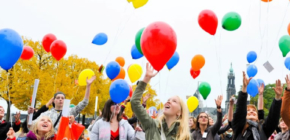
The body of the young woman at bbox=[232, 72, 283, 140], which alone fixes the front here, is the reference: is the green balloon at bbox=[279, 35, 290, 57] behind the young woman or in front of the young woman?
behind

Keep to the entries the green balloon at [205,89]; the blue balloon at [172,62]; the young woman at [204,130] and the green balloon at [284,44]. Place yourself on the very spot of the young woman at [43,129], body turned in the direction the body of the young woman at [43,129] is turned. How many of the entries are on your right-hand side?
0

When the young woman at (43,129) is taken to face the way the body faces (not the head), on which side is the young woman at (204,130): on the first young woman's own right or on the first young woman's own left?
on the first young woman's own left

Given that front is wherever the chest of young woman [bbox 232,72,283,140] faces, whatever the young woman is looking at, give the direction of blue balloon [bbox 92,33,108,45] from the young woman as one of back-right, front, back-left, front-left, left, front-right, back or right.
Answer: back-right

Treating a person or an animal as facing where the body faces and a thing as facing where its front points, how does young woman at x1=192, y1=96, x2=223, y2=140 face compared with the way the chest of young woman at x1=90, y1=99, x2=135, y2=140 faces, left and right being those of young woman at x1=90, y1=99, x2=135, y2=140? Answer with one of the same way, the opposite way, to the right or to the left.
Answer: the same way

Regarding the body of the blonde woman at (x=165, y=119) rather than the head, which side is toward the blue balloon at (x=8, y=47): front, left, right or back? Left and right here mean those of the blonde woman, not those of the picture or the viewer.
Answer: right

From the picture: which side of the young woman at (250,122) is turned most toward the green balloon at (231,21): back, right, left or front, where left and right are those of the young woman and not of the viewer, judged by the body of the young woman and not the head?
back

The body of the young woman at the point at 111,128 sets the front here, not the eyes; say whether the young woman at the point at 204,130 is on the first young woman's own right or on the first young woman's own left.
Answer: on the first young woman's own left

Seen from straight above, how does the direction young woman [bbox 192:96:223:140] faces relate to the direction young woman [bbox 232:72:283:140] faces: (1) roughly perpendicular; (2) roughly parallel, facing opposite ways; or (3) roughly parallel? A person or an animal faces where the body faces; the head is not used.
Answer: roughly parallel

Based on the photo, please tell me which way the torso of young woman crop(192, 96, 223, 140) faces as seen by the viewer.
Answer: toward the camera

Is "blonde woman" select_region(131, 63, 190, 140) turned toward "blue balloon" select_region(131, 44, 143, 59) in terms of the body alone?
no

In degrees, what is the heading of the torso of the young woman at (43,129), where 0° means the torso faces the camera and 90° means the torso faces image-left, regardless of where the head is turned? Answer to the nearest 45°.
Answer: approximately 0°

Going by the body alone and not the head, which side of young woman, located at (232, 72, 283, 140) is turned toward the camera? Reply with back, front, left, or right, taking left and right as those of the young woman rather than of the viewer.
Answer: front

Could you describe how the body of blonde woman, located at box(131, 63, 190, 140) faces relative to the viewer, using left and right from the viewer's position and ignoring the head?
facing the viewer and to the left of the viewer

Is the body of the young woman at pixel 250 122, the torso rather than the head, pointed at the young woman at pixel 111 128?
no

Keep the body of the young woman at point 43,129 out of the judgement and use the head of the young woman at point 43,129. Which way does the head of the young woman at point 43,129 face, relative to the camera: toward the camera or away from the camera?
toward the camera

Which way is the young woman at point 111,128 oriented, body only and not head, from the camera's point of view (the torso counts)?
toward the camera
